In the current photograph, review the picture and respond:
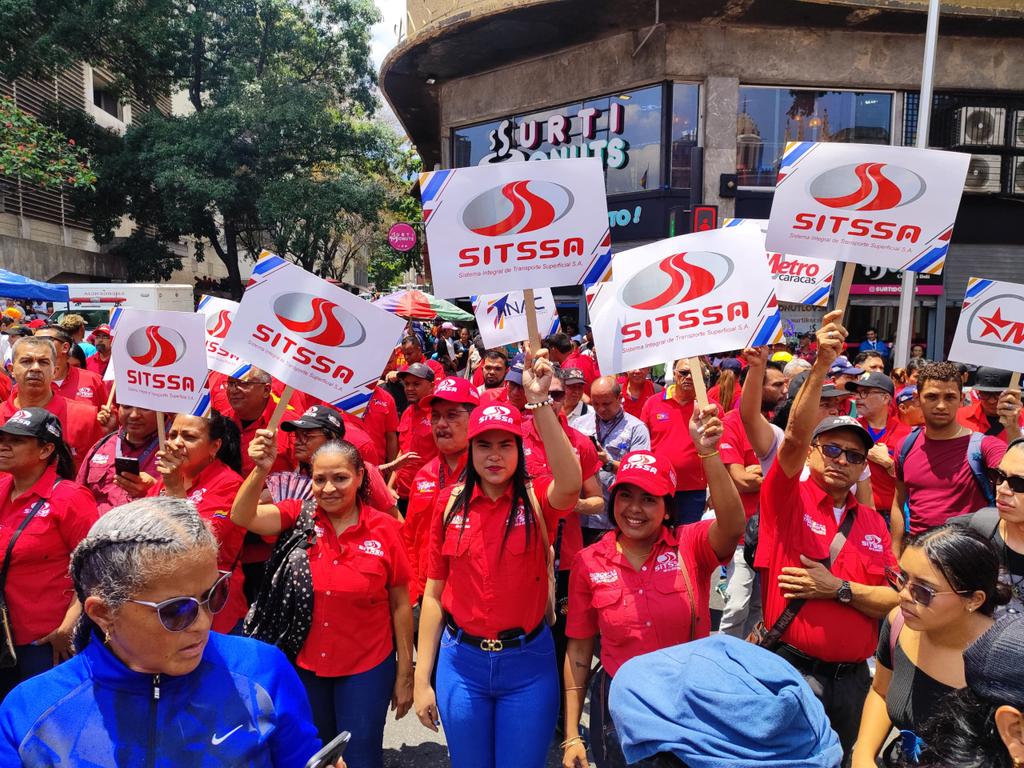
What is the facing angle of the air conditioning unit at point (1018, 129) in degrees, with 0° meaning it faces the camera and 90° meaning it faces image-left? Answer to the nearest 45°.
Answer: approximately 0°

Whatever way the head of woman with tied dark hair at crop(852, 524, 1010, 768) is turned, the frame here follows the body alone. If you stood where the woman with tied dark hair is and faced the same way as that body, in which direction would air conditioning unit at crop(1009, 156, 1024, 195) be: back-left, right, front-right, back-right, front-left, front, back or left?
back-right

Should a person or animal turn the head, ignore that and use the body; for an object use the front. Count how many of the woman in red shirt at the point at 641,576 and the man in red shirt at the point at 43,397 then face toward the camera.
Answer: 2

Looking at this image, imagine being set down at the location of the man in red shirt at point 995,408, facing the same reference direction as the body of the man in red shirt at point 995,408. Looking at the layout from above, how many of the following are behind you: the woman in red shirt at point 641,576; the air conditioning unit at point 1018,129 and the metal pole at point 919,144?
2

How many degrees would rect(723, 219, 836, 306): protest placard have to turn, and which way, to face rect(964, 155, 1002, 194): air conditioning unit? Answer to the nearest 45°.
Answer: approximately 180°

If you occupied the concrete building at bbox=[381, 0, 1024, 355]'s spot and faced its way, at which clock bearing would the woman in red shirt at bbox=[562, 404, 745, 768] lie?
The woman in red shirt is roughly at 12 o'clock from the concrete building.

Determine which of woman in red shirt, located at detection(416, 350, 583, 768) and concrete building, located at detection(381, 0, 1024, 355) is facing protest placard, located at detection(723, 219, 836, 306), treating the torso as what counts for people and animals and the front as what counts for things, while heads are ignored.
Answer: the concrete building

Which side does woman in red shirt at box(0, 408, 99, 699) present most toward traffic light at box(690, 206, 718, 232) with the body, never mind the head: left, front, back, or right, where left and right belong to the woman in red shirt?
back

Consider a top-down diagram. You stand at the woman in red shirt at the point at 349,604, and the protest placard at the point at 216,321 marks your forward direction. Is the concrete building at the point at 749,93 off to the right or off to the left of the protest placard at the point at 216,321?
right

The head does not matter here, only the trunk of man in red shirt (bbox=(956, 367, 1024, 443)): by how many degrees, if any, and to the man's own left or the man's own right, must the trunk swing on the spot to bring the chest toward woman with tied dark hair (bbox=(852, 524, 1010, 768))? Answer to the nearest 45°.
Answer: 0° — they already face them
